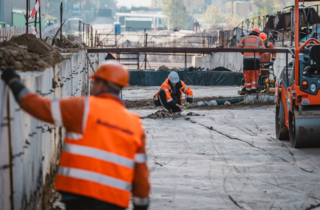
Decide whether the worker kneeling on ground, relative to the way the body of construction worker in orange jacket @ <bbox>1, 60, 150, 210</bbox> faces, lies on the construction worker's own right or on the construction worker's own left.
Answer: on the construction worker's own right

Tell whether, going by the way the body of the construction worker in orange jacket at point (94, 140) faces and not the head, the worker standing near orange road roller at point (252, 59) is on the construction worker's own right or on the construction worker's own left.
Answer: on the construction worker's own right

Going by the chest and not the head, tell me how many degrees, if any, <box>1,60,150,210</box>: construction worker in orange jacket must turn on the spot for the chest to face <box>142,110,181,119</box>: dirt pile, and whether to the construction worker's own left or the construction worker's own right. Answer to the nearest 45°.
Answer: approximately 45° to the construction worker's own right

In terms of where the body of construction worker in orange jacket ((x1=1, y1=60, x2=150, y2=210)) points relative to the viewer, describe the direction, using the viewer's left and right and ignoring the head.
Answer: facing away from the viewer and to the left of the viewer

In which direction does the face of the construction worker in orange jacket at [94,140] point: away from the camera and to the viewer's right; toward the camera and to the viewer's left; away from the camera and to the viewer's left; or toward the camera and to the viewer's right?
away from the camera and to the viewer's left
